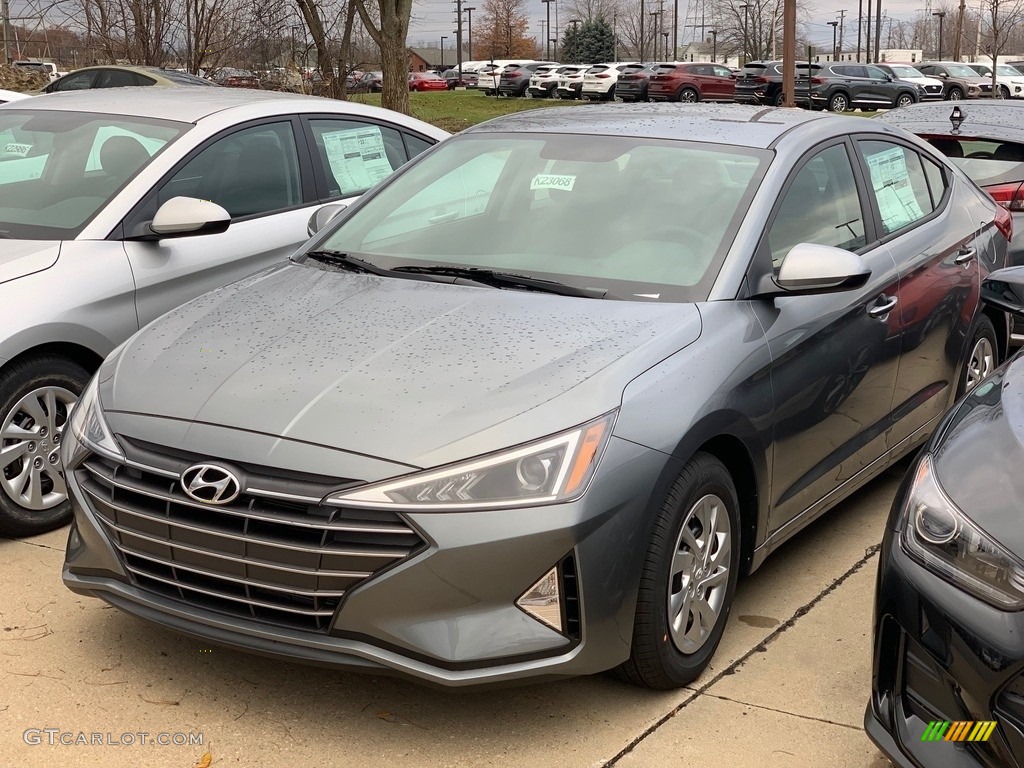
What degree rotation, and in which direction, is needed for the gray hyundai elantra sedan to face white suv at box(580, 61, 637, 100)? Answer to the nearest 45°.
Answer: approximately 135° to its right

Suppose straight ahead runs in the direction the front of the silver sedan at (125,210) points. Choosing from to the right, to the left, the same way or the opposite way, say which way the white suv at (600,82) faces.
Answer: the opposite way

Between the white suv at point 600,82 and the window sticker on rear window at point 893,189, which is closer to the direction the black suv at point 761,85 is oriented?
the white suv

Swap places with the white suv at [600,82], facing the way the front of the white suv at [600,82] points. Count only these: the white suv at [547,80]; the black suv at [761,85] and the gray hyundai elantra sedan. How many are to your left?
1

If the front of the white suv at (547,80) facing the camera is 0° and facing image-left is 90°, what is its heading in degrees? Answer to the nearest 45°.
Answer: approximately 225°

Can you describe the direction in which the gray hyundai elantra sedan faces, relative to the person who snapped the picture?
facing the viewer and to the left of the viewer

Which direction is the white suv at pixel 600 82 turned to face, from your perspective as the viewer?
facing away from the viewer and to the right of the viewer

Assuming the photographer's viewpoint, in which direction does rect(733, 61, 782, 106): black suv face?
facing away from the viewer and to the right of the viewer

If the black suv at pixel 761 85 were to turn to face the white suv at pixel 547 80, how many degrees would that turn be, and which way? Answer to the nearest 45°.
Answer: approximately 90° to its left

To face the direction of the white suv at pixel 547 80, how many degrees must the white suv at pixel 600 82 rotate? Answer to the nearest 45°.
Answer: approximately 90° to its left

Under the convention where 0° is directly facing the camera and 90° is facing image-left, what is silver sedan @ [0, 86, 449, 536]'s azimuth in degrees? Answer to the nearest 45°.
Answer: approximately 45°

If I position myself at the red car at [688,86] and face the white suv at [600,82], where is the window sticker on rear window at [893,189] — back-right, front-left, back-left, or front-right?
back-left

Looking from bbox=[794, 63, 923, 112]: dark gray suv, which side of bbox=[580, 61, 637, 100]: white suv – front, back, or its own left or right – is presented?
right

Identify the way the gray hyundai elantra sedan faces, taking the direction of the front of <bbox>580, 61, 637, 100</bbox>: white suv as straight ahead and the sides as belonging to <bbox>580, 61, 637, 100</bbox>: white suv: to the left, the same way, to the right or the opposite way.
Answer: the opposite way

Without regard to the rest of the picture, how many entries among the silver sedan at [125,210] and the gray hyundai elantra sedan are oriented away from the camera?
0

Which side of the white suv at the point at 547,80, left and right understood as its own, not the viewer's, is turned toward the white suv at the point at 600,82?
right

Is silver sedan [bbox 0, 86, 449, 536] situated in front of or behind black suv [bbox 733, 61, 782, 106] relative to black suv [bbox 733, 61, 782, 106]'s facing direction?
behind
